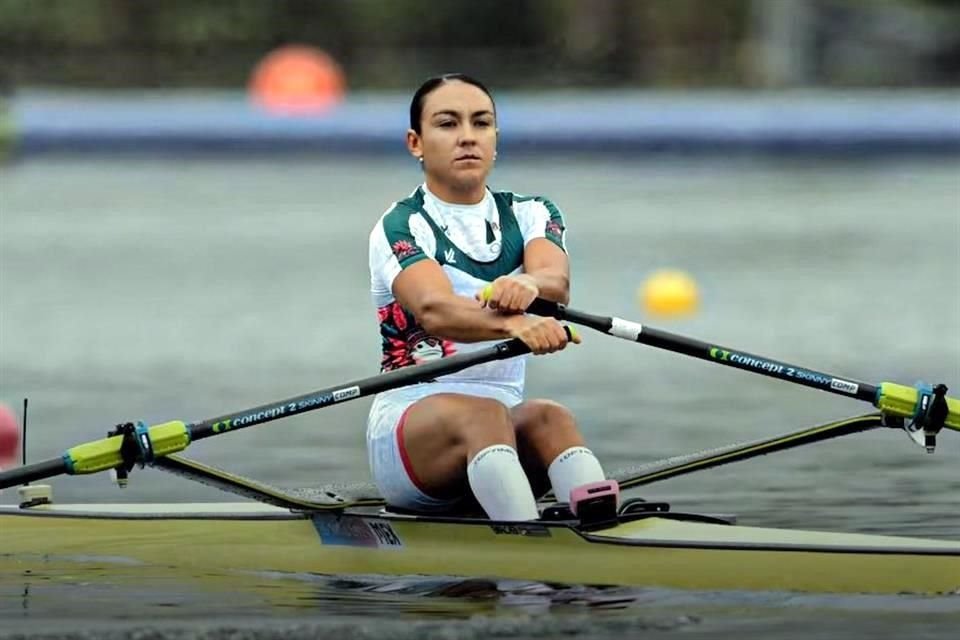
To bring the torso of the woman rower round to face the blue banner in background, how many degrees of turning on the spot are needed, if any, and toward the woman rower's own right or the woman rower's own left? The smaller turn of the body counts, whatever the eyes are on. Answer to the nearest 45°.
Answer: approximately 135° to the woman rower's own left

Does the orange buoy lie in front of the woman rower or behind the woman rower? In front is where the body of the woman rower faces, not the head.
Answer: behind

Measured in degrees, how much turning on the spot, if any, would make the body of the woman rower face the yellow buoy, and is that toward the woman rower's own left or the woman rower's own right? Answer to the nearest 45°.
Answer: approximately 135° to the woman rower's own left

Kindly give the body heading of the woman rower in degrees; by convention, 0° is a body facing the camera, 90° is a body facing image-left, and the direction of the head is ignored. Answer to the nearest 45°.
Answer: approximately 315°

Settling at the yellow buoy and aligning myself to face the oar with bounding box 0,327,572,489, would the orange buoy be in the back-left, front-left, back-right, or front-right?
back-right
